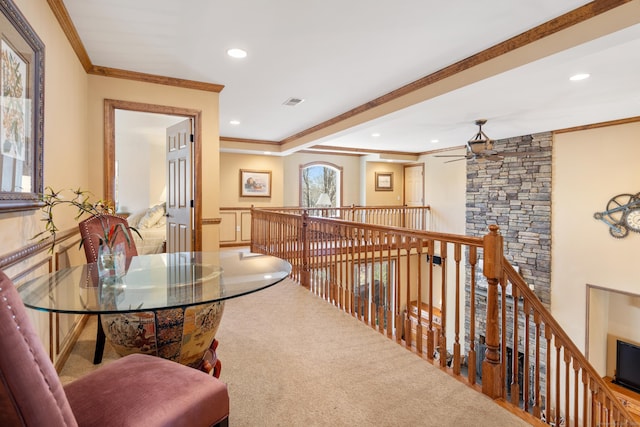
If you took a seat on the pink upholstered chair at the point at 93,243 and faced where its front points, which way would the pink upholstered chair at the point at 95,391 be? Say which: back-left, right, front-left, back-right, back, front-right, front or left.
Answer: front-right

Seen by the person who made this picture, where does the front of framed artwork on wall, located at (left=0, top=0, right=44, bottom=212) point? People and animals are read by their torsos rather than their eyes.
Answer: facing to the right of the viewer

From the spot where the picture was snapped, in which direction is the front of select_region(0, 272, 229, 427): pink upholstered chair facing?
facing away from the viewer and to the right of the viewer

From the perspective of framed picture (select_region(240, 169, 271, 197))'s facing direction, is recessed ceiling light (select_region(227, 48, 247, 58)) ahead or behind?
ahead

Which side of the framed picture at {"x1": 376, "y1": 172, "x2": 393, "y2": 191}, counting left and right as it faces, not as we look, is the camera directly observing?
front

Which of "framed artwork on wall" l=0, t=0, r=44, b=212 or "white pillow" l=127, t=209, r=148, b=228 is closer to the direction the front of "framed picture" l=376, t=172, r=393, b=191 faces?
the framed artwork on wall

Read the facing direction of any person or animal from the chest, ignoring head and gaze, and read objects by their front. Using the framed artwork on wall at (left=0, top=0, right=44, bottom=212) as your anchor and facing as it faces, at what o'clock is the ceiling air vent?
The ceiling air vent is roughly at 11 o'clock from the framed artwork on wall.

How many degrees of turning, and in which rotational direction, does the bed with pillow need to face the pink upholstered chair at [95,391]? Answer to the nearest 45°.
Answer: approximately 45° to its right

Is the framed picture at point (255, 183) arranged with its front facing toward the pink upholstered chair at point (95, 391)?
yes

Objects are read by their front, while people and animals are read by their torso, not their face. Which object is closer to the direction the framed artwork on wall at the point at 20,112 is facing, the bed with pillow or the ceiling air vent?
the ceiling air vent
